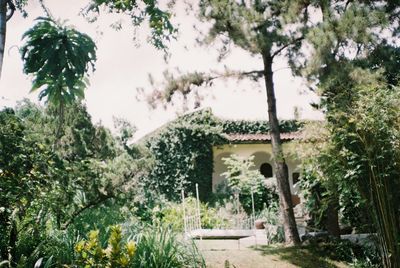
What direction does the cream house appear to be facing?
toward the camera

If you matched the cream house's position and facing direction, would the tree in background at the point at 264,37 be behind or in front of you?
in front

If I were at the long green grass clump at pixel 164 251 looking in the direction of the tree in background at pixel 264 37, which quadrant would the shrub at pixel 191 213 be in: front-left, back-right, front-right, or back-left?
front-left

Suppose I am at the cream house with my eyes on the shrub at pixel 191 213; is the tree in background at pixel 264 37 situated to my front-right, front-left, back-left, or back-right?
front-left

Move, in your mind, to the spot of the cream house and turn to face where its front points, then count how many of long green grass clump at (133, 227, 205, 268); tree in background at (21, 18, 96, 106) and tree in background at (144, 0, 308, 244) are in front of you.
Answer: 3

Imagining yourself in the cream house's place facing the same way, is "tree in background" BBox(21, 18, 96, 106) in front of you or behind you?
in front

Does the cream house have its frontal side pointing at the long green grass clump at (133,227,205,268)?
yes

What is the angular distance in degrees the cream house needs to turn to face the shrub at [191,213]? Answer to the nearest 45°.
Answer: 0° — it already faces it
